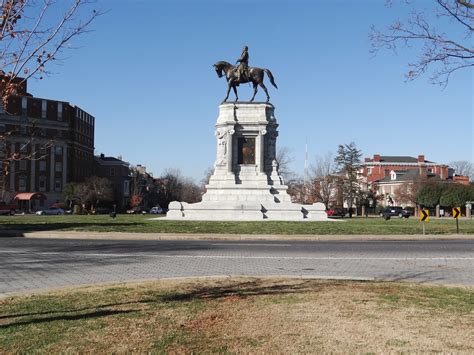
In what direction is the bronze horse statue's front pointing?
to the viewer's left
